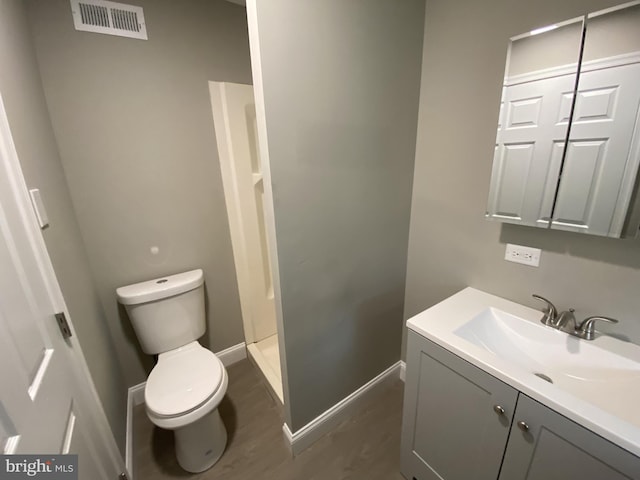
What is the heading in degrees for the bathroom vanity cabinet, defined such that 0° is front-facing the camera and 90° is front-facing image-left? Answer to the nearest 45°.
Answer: approximately 45°

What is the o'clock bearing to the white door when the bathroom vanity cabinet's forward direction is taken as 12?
The white door is roughly at 12 o'clock from the bathroom vanity cabinet.
